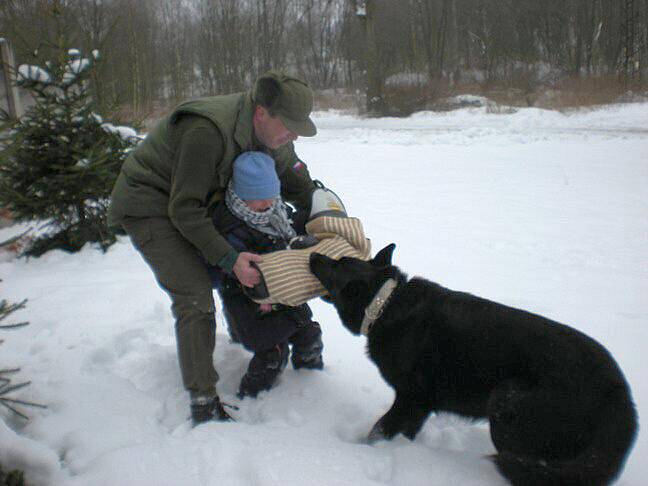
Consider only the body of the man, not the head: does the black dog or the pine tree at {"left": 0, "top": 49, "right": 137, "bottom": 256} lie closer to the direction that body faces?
the black dog

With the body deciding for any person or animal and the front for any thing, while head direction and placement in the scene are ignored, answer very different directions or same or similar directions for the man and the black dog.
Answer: very different directions

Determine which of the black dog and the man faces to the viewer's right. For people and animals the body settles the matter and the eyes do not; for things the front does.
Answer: the man

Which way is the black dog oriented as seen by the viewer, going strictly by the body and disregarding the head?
to the viewer's left

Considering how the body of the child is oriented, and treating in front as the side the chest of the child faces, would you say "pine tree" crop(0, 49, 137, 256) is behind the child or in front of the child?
behind

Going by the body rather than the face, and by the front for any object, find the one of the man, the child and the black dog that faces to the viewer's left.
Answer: the black dog

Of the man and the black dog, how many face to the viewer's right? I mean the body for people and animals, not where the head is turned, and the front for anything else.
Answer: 1

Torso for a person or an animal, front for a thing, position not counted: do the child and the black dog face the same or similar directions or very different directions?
very different directions

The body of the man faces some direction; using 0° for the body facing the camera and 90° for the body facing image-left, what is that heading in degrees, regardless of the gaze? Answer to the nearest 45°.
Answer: approximately 270°

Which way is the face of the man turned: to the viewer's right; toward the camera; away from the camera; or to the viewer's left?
to the viewer's right

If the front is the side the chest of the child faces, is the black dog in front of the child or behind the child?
in front
